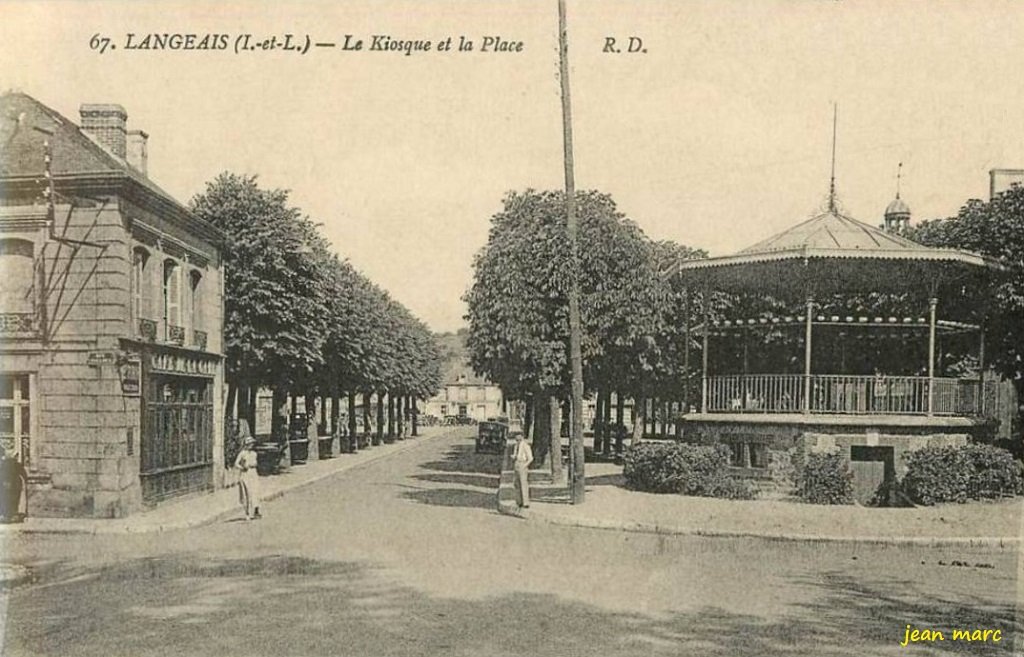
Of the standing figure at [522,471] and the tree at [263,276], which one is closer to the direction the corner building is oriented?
the standing figure

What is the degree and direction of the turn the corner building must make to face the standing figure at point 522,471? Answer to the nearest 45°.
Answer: approximately 45° to its left

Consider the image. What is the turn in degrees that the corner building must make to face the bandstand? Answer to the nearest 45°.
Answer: approximately 45° to its left

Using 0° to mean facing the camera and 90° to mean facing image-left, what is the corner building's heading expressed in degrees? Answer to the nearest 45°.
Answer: approximately 315°

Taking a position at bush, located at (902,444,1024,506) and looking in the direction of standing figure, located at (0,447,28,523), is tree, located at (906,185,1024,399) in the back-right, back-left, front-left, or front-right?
back-right

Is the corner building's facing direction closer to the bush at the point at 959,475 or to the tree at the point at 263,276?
the bush
